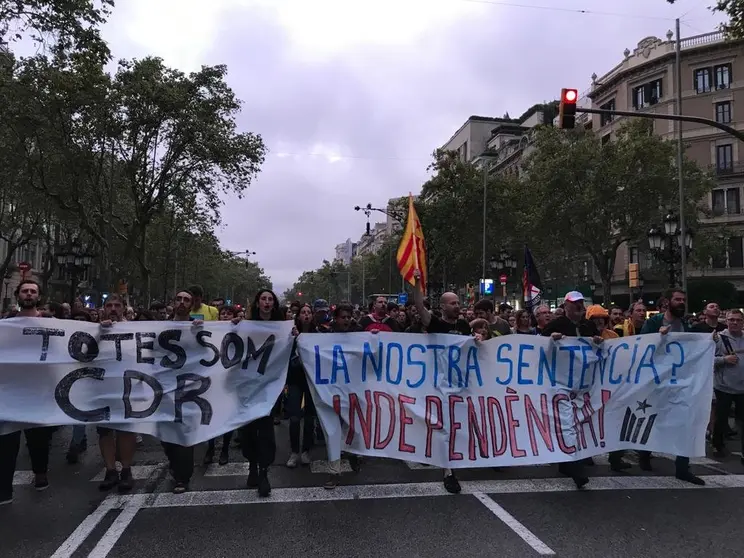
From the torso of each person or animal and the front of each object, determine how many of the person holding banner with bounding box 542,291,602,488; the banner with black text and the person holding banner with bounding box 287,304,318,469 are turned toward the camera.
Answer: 3

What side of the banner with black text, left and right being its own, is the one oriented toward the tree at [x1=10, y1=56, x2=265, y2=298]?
back

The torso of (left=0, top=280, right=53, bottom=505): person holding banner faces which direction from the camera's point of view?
toward the camera

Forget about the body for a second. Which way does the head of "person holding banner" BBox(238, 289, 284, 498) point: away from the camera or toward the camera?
toward the camera

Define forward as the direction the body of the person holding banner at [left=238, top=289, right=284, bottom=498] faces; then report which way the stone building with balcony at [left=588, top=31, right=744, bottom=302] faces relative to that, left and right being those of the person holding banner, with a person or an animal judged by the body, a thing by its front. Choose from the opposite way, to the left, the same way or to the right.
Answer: to the right

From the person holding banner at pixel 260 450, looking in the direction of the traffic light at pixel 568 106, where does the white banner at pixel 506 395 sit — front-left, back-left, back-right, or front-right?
front-right

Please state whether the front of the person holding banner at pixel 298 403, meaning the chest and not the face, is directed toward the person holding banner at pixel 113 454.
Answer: no

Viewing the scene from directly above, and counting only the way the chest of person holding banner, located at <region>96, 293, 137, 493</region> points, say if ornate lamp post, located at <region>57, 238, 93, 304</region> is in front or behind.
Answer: behind

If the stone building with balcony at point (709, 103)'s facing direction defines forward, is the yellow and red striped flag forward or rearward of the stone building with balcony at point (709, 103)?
forward

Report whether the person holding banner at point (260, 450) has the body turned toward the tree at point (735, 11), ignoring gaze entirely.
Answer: no

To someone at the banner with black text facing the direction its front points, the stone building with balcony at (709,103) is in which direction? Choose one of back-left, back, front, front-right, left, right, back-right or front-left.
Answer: back-left

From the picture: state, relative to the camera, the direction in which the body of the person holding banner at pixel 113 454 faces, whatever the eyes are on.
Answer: toward the camera

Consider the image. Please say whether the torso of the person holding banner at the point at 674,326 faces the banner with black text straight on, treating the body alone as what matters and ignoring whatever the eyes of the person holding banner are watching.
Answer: no

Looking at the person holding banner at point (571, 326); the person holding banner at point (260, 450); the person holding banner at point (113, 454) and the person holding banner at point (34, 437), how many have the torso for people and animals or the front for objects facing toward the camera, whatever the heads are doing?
4

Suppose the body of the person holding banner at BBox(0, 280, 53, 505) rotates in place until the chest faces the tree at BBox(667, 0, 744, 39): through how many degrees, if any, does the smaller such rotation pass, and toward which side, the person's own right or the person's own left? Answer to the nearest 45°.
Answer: approximately 90° to the person's own left

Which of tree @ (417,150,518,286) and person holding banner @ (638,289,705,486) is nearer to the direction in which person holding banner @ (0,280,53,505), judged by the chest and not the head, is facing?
the person holding banner

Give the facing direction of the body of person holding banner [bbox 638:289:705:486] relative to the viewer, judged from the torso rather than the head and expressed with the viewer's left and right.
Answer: facing the viewer and to the right of the viewer
